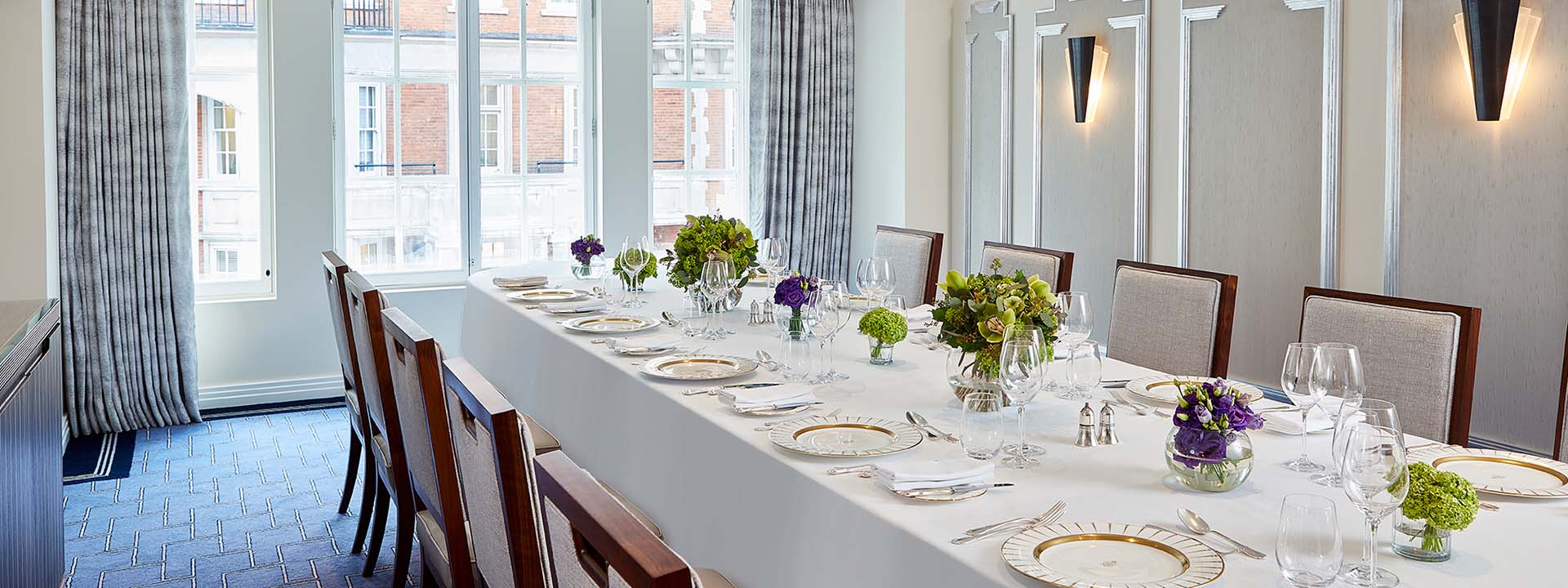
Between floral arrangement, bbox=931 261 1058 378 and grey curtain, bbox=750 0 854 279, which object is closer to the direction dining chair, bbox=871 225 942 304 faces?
the floral arrangement

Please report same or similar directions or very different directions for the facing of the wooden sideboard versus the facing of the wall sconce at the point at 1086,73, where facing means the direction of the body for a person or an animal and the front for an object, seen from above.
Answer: very different directions

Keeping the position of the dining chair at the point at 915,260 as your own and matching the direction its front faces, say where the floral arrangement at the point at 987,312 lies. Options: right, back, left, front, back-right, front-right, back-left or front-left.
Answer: front-left

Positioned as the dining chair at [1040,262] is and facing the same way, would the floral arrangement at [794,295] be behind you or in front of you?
in front

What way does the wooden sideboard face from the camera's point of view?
to the viewer's right

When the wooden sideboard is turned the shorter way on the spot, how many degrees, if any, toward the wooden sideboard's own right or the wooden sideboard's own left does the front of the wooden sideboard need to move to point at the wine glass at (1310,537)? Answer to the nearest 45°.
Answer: approximately 45° to the wooden sideboard's own right

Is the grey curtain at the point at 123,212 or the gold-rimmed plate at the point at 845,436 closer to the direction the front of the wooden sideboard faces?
the gold-rimmed plate

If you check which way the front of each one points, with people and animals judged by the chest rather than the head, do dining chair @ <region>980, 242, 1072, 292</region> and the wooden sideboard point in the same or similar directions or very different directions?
very different directions

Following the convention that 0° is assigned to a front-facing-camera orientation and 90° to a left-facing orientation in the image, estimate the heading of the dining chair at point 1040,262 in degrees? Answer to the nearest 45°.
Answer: approximately 45°
